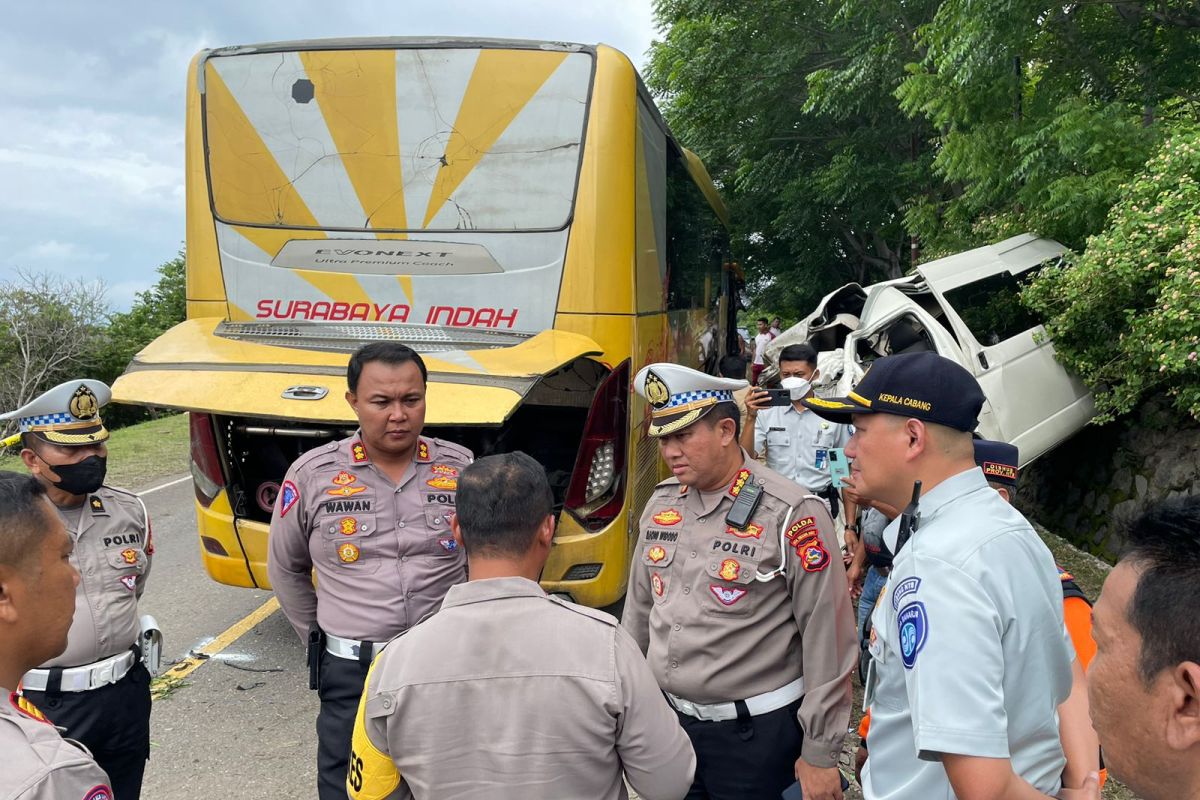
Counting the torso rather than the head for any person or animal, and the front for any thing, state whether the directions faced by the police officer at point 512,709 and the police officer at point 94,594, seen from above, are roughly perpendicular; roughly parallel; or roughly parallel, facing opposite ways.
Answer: roughly perpendicular

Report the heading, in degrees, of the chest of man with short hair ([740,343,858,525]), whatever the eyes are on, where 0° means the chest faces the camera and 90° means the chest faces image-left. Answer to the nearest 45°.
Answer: approximately 0°

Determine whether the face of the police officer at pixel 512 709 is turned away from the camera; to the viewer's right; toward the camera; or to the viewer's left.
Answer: away from the camera

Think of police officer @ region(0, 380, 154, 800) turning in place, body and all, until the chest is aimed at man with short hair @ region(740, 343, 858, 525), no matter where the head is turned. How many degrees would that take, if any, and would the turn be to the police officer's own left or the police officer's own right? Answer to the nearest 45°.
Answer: approximately 45° to the police officer's own left

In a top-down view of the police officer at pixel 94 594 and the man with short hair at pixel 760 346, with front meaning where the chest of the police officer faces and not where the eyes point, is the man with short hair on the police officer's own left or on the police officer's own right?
on the police officer's own left

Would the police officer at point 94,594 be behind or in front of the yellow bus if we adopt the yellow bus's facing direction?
behind

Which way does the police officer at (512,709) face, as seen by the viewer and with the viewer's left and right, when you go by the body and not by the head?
facing away from the viewer

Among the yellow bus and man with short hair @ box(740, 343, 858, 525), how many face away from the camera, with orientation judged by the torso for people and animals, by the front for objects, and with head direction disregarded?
1

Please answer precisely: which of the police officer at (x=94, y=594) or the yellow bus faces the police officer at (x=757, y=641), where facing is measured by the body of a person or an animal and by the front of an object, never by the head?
the police officer at (x=94, y=594)

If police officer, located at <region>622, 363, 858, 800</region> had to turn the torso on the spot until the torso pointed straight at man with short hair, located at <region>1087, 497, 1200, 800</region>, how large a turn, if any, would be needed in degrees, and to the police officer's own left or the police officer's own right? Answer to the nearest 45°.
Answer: approximately 45° to the police officer's own left

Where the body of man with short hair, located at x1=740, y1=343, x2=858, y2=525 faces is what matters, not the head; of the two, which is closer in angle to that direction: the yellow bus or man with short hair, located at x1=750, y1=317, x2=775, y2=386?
the yellow bus
